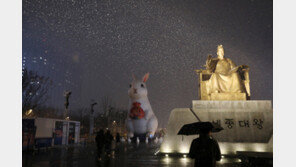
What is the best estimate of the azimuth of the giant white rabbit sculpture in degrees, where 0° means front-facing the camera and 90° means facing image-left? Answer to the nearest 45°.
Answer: approximately 45°

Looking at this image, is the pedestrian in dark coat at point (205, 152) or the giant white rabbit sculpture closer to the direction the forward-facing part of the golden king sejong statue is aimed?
the pedestrian in dark coat

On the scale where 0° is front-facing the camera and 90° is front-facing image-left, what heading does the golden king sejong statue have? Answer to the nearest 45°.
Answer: approximately 0°

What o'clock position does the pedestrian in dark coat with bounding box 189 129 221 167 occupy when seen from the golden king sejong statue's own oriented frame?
The pedestrian in dark coat is roughly at 12 o'clock from the golden king sejong statue.

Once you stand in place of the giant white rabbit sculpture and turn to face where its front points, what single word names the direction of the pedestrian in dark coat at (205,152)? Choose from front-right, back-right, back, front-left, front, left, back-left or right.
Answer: front-left
